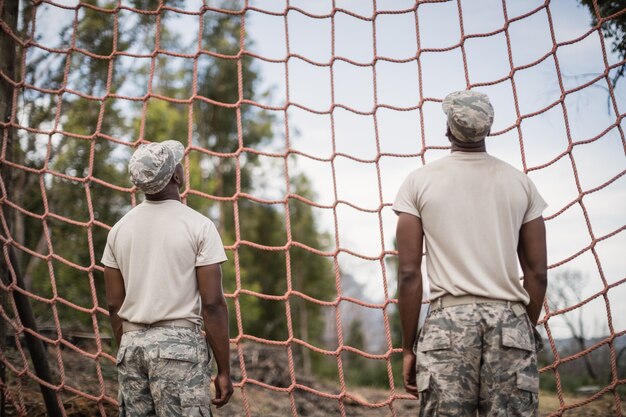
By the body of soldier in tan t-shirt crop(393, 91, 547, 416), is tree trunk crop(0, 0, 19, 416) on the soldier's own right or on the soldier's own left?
on the soldier's own left

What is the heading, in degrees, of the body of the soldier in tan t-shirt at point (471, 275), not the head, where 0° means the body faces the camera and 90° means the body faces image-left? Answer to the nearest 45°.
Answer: approximately 180°

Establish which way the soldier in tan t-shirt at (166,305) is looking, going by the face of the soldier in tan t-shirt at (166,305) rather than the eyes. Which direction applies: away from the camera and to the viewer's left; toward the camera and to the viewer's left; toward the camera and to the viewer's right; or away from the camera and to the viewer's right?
away from the camera and to the viewer's right

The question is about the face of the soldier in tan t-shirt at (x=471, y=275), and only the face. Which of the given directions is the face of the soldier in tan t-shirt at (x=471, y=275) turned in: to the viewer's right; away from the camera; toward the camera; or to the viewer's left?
away from the camera

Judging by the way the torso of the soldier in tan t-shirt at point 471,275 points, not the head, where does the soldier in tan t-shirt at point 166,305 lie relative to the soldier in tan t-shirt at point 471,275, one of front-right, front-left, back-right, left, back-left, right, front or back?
left
